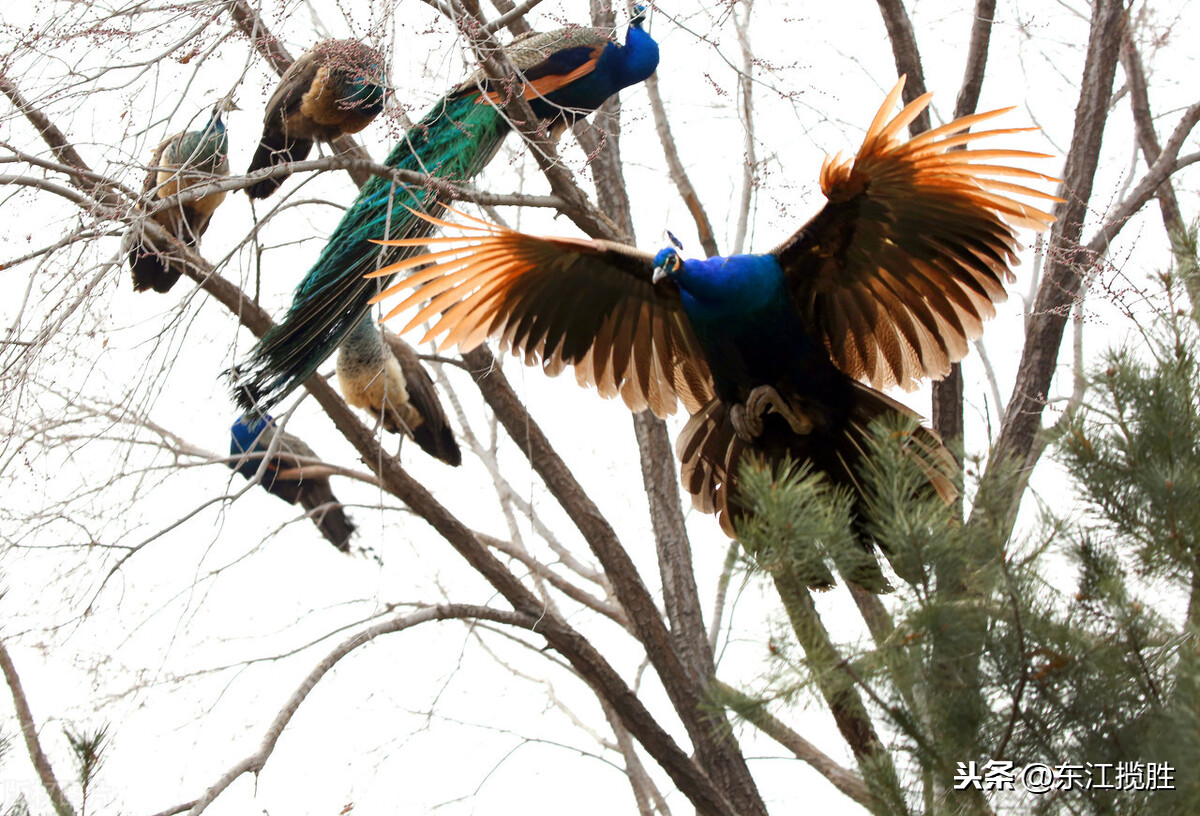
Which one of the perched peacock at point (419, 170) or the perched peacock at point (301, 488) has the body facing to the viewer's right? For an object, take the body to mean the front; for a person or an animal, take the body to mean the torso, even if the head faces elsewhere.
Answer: the perched peacock at point (419, 170)

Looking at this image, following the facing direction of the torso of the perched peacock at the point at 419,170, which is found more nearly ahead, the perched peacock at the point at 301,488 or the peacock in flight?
the peacock in flight

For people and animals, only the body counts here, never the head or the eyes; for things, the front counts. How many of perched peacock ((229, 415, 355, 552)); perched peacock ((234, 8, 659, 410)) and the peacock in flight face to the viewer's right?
1

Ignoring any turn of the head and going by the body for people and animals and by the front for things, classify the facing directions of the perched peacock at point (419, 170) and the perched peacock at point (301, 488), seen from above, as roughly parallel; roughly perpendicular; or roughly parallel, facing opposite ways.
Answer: roughly parallel, facing opposite ways

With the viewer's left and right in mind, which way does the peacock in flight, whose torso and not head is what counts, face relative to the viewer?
facing the viewer and to the left of the viewer

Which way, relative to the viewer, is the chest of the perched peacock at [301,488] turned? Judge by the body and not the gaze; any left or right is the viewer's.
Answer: facing to the left of the viewer

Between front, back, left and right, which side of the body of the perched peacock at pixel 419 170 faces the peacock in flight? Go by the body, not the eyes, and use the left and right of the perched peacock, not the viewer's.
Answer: front

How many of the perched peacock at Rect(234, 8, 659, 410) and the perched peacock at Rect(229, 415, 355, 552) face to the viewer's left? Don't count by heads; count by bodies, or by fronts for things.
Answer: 1

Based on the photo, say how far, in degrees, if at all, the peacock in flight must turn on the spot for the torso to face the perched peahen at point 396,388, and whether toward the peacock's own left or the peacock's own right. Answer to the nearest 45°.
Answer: approximately 90° to the peacock's own right

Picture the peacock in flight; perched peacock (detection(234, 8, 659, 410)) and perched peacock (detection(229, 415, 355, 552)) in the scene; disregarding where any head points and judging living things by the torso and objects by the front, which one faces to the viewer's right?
perched peacock (detection(234, 8, 659, 410))

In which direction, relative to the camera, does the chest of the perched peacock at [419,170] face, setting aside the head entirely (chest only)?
to the viewer's right
